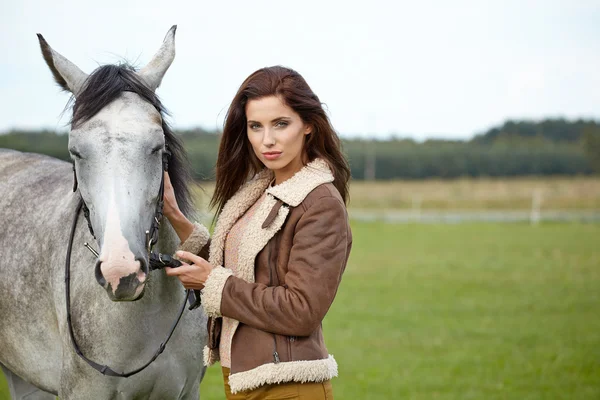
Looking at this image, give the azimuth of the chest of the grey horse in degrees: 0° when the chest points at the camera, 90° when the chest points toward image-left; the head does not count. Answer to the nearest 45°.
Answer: approximately 315°

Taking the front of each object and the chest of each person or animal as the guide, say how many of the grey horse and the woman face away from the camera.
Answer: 0

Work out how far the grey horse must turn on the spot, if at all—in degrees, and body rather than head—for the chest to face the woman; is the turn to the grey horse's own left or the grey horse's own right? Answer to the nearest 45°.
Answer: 0° — it already faces them

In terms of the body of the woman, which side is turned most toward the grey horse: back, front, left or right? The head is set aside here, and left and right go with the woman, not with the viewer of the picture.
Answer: right

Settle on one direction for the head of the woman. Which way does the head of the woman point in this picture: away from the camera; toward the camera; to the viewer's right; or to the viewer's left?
toward the camera

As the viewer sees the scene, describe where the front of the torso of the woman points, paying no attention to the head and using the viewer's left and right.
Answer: facing the viewer and to the left of the viewer
